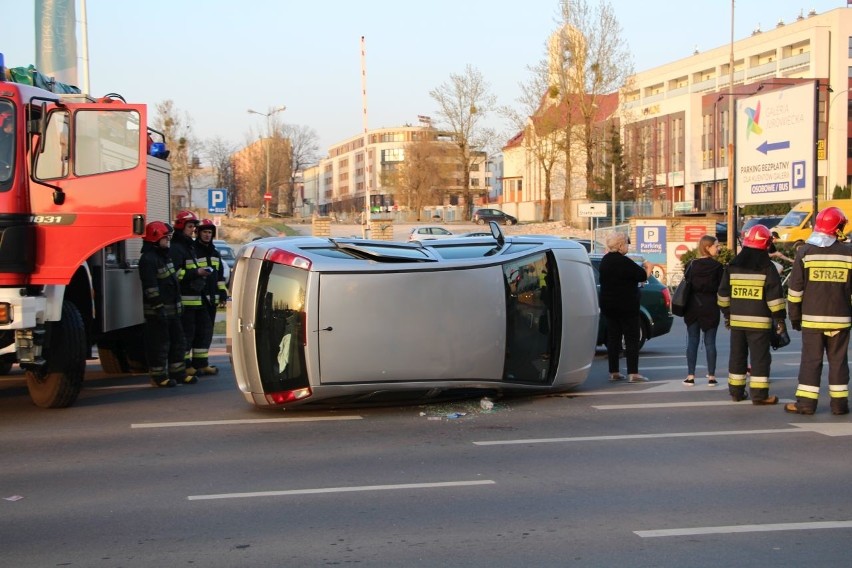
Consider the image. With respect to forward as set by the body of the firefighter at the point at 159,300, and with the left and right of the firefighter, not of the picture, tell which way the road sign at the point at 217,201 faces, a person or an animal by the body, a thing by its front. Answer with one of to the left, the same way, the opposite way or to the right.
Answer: to the right

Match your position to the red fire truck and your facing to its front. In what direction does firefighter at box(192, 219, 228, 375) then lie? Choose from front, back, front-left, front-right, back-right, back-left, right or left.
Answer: back

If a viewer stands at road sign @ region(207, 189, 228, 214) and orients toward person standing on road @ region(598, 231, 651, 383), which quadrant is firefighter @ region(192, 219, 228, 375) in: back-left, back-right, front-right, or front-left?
front-right

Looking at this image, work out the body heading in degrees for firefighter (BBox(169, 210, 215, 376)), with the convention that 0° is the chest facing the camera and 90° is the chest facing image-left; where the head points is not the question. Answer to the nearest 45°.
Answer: approximately 270°

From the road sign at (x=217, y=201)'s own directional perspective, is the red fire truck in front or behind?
in front

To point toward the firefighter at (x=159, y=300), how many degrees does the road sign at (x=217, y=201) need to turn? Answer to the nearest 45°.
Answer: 0° — it already faces them

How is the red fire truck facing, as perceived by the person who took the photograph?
facing the viewer and to the left of the viewer

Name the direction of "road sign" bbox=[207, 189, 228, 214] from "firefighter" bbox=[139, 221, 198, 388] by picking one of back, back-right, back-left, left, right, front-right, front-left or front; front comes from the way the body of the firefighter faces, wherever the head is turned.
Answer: left

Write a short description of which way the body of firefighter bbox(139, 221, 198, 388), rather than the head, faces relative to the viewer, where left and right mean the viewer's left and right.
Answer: facing to the right of the viewer

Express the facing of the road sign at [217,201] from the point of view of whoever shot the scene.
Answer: facing the viewer

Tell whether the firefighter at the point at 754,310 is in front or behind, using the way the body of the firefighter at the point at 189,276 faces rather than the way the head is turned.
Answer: in front

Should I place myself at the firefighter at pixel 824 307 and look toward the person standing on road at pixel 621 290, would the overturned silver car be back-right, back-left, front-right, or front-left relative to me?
front-left

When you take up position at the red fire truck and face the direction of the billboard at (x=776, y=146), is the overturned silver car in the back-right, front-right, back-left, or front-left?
front-right

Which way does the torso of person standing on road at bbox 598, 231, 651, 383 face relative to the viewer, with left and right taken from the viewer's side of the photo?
facing away from the viewer and to the right of the viewer

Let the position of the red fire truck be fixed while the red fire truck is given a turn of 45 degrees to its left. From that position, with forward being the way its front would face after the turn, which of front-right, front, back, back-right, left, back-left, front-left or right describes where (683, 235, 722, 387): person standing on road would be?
left
